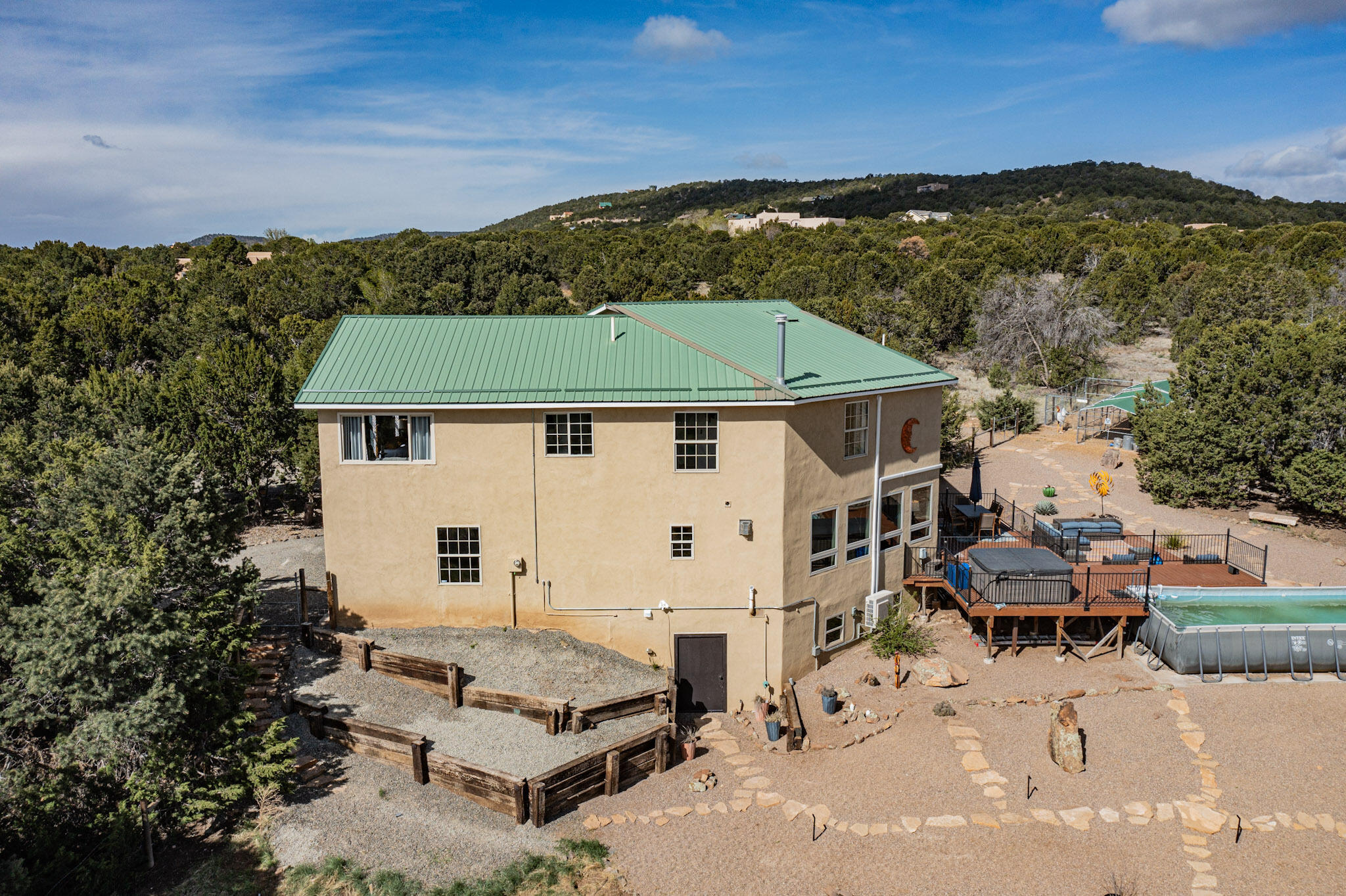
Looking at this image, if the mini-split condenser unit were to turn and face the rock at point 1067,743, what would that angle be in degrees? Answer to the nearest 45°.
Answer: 0° — it already faces it

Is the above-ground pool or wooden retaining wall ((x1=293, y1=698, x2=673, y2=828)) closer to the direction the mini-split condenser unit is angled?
the above-ground pool

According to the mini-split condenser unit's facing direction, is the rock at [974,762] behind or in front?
in front

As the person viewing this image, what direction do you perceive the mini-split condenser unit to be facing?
facing the viewer and to the right of the viewer

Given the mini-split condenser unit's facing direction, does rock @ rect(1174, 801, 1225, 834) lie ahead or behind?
ahead

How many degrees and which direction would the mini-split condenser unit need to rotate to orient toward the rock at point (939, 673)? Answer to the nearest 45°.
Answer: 0° — it already faces it

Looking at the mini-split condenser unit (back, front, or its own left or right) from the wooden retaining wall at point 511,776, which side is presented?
right

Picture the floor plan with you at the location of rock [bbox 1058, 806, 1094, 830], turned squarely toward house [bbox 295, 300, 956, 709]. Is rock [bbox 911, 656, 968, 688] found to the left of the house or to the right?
right

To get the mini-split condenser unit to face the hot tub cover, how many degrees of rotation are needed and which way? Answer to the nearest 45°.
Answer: approximately 45° to its left

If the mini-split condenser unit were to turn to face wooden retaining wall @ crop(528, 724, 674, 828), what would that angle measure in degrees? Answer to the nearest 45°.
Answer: approximately 90° to its right

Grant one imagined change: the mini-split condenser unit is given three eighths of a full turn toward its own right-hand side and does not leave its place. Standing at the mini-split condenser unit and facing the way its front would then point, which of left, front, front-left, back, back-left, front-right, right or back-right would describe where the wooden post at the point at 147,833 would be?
front-left

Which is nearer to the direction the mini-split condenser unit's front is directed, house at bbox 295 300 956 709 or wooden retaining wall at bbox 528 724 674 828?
the wooden retaining wall
